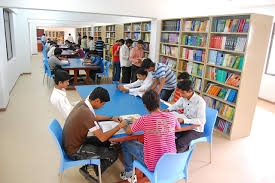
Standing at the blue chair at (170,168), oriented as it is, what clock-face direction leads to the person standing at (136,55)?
The person standing is roughly at 1 o'clock from the blue chair.

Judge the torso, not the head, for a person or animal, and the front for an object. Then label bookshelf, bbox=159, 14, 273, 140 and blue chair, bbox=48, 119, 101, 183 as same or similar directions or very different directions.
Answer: very different directions

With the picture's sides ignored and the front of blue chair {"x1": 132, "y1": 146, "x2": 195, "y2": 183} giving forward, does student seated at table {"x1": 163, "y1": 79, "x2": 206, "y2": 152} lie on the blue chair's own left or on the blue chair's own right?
on the blue chair's own right

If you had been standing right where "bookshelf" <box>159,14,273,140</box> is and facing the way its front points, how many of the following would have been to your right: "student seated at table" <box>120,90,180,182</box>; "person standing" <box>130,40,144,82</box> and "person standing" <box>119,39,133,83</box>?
2

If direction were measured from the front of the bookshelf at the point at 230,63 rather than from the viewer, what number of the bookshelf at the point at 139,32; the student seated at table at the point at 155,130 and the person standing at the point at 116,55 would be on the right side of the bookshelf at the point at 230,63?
2

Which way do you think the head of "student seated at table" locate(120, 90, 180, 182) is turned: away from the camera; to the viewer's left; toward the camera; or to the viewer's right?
away from the camera

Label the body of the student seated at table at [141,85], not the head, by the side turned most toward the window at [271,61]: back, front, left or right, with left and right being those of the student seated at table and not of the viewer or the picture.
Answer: back

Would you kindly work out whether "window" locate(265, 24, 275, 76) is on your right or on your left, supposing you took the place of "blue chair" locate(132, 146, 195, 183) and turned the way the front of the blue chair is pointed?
on your right

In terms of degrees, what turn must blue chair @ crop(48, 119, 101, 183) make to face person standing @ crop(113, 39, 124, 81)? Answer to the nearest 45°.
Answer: approximately 90° to its left

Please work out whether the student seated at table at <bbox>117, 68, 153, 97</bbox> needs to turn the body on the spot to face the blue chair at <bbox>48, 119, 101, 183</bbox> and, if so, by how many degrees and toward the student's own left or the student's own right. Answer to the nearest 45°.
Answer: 0° — they already face it

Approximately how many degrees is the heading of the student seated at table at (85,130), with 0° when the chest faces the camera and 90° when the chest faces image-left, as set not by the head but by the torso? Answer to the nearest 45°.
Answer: approximately 270°

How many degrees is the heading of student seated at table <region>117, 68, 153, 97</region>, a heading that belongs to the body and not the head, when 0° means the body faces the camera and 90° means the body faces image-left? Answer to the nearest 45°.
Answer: approximately 45°
